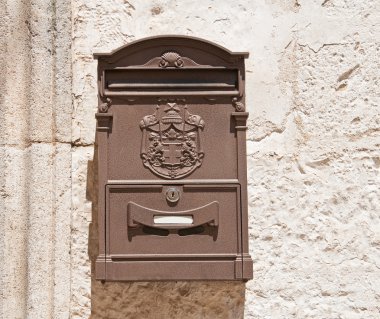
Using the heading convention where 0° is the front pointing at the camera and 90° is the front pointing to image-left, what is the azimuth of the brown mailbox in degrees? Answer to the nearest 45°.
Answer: approximately 0°
